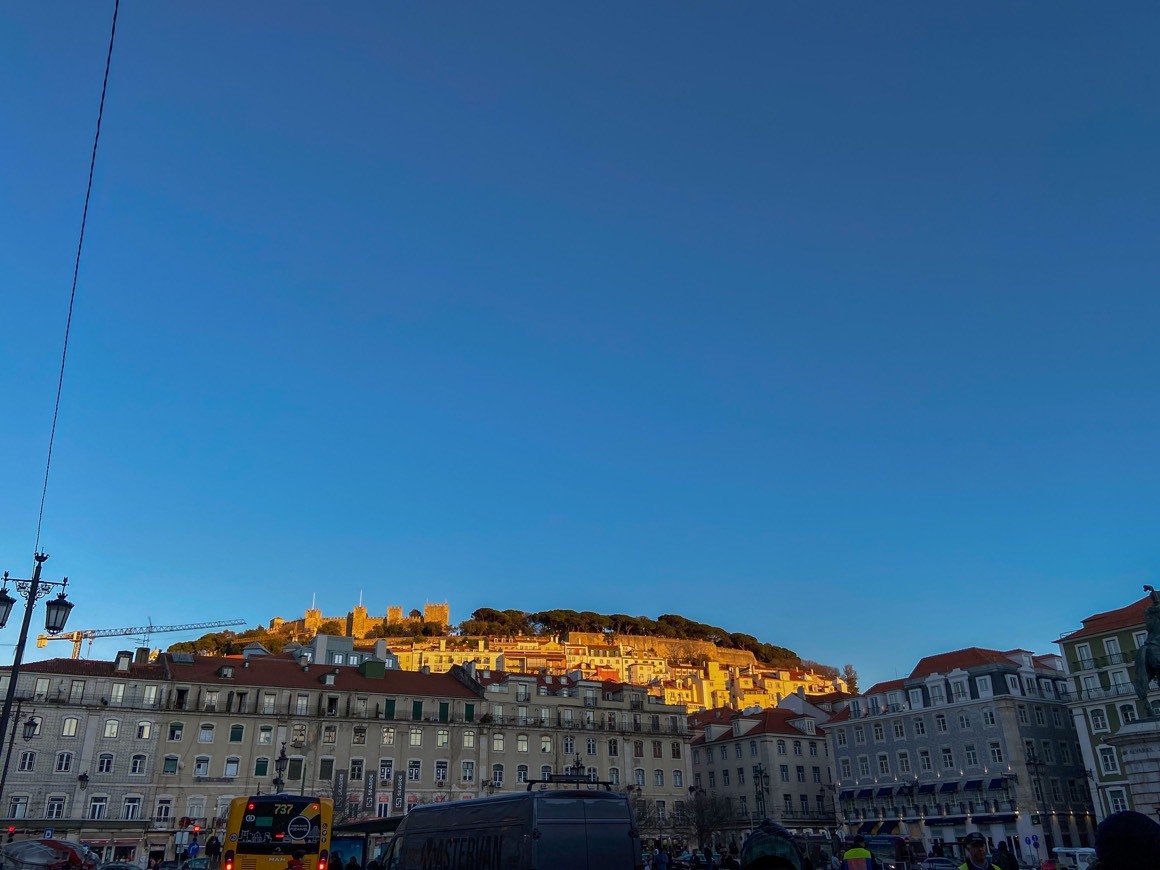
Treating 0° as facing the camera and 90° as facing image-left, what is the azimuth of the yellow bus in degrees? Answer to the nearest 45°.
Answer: approximately 180°

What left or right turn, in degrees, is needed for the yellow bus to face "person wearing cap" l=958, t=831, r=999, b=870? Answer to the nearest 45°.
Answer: approximately 180°

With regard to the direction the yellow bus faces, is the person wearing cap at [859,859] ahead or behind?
behind

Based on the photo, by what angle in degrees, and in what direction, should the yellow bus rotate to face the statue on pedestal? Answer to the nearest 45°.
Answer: approximately 90° to its right
